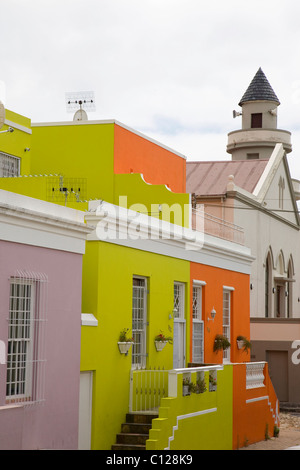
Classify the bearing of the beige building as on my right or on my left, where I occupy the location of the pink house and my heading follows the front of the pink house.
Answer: on my left

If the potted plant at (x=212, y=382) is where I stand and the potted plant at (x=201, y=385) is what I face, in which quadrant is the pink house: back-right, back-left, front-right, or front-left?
front-right

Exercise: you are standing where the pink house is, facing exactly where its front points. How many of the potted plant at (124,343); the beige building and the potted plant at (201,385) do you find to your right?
0

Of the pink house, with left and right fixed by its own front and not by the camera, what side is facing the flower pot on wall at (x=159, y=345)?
left

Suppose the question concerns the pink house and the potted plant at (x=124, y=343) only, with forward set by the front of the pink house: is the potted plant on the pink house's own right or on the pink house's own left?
on the pink house's own left

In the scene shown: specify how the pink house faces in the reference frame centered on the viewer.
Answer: facing the viewer and to the right of the viewer

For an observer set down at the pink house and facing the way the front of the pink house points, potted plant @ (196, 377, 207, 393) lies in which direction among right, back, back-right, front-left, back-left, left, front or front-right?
left

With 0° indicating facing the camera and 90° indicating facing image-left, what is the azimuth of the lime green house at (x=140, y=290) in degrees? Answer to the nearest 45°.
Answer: approximately 315°
